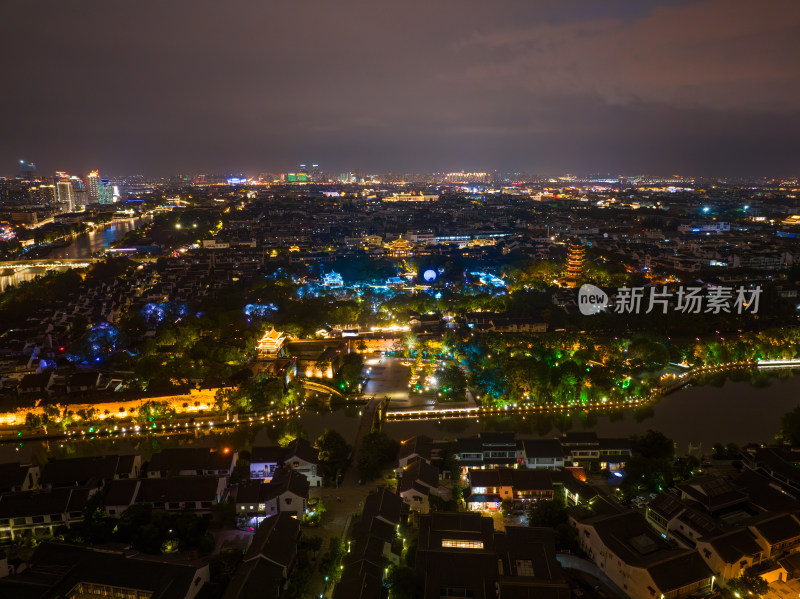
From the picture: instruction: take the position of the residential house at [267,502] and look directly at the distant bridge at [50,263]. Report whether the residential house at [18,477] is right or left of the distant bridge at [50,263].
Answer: left

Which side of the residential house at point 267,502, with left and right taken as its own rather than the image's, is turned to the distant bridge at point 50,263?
back

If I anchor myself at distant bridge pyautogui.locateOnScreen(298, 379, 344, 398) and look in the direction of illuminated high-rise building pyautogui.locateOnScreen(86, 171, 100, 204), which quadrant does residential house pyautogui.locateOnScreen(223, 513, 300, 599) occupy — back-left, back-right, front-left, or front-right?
back-left

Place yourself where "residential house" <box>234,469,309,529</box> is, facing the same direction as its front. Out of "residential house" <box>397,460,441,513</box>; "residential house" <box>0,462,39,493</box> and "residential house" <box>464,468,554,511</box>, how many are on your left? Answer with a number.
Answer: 2

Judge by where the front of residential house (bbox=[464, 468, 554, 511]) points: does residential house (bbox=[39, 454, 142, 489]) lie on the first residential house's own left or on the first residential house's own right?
on the first residential house's own right

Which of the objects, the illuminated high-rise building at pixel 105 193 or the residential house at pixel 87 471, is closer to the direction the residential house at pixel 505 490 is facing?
the residential house

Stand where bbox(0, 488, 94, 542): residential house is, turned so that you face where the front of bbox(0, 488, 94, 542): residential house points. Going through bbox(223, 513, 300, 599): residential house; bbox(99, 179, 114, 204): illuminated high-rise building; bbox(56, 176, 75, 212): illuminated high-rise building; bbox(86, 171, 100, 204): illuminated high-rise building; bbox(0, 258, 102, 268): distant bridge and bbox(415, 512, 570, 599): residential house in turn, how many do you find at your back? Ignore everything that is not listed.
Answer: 4

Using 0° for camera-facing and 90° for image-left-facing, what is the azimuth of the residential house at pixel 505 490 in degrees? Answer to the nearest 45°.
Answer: approximately 0°

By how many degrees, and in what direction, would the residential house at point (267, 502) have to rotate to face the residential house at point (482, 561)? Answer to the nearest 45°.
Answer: approximately 45° to its left

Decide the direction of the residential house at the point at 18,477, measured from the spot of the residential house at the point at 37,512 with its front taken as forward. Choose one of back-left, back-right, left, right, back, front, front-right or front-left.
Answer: back
